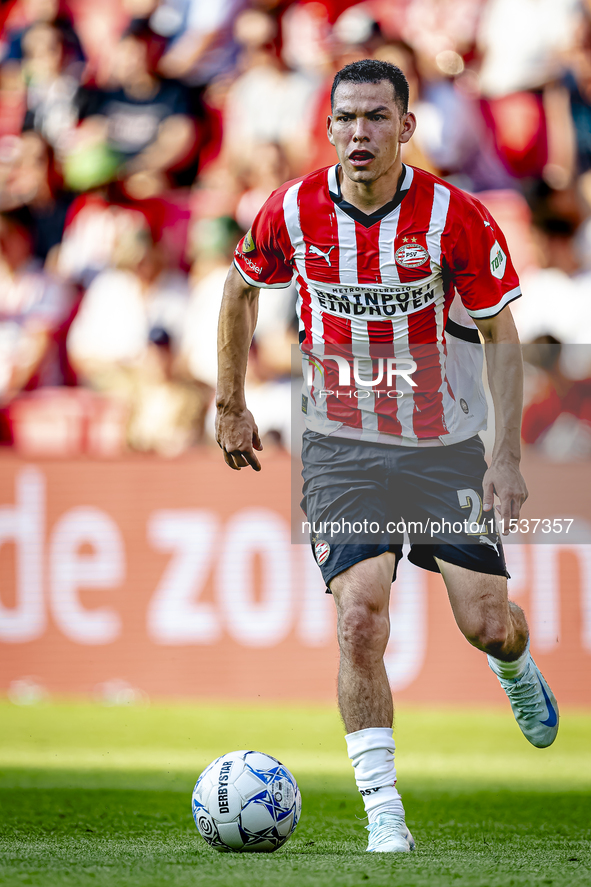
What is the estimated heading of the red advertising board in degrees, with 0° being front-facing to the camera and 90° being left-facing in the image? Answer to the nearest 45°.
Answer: approximately 0°

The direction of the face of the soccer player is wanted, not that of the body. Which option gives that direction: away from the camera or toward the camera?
toward the camera

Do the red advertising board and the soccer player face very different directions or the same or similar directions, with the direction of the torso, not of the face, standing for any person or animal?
same or similar directions

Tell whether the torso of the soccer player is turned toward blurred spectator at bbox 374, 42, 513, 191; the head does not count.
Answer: no

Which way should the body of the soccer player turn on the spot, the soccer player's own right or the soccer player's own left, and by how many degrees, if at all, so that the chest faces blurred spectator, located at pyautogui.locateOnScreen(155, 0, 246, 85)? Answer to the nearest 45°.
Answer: approximately 180°

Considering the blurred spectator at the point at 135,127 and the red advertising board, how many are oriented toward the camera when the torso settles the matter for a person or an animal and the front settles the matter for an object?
2

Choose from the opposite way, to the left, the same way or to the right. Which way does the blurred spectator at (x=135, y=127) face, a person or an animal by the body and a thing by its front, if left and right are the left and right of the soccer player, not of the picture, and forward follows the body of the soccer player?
the same way

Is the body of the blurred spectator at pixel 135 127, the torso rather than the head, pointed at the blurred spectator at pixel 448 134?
no

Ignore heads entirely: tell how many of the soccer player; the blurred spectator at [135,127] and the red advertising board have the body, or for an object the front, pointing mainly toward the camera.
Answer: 3

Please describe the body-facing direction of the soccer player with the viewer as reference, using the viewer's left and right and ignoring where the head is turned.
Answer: facing the viewer

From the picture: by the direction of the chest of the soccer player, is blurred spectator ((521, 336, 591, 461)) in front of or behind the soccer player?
behind

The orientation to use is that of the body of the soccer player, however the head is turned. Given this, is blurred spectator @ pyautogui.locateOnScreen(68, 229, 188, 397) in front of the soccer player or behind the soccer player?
behind

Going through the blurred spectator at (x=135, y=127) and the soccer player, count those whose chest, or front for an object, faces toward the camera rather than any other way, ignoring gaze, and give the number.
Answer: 2

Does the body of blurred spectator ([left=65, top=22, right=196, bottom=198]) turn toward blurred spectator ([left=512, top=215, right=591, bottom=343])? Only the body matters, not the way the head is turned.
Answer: no

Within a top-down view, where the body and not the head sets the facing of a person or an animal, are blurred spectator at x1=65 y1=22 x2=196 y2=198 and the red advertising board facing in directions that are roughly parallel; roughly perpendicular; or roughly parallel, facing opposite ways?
roughly parallel
